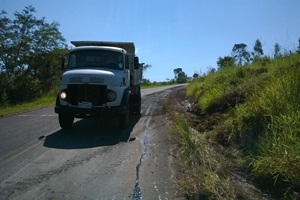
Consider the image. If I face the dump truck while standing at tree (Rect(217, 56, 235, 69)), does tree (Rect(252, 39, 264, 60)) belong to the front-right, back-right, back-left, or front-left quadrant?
front-left

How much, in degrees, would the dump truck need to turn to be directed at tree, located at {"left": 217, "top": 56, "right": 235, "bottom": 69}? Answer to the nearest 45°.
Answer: approximately 135° to its left

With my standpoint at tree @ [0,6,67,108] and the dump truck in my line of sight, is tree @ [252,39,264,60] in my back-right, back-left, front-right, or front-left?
front-left

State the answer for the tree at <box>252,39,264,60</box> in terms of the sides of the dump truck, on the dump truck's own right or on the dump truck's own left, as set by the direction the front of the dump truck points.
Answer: on the dump truck's own left

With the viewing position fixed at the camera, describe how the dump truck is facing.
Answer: facing the viewer
